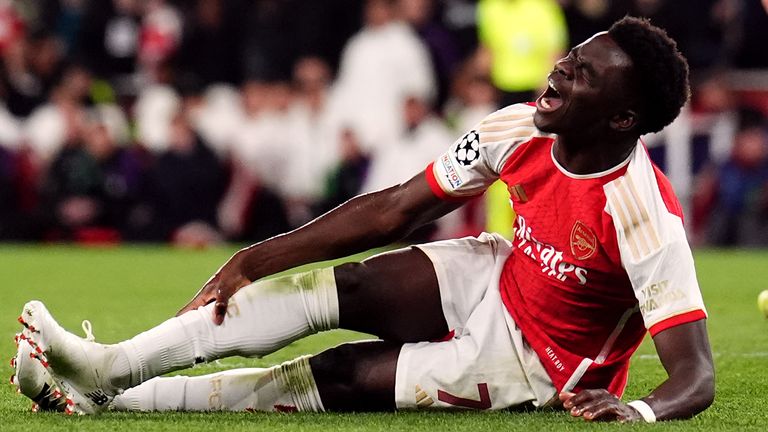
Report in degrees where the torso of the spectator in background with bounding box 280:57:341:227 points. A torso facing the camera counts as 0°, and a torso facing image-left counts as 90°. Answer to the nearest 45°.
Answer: approximately 0°

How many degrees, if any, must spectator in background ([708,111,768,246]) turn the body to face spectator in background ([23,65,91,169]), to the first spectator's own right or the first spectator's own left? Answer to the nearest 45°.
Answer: approximately 90° to the first spectator's own right

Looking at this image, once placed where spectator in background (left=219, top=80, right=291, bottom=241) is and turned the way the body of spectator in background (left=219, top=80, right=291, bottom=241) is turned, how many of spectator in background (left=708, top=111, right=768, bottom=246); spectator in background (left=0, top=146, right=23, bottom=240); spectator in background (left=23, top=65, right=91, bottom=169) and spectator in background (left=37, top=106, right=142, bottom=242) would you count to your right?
3

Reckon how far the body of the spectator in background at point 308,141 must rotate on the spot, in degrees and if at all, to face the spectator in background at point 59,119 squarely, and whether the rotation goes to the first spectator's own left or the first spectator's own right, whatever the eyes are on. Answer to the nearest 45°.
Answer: approximately 90° to the first spectator's own right

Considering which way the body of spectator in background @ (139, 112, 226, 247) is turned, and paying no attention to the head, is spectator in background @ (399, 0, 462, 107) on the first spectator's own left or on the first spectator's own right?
on the first spectator's own left

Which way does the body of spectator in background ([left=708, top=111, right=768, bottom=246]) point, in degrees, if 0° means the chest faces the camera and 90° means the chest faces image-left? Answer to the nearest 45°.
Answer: approximately 0°
